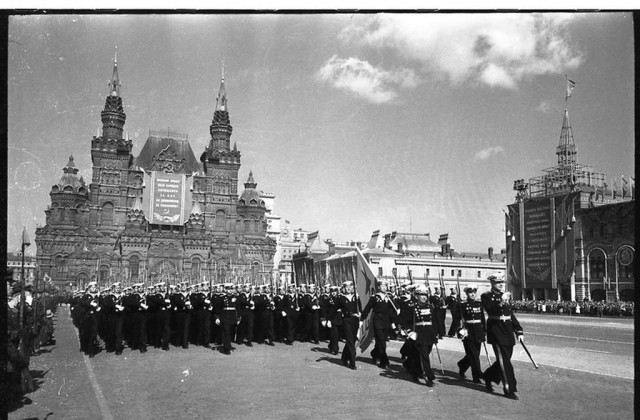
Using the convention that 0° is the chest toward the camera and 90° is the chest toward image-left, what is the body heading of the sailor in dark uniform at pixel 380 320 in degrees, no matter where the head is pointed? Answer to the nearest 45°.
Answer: approximately 315°

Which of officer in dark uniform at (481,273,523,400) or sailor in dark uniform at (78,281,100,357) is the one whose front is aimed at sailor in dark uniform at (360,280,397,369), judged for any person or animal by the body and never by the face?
sailor in dark uniform at (78,281,100,357)

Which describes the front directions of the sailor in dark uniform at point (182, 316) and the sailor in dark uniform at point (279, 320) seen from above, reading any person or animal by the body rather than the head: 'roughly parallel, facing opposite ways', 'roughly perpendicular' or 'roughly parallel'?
roughly parallel

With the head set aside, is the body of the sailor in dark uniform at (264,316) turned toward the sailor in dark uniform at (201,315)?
no

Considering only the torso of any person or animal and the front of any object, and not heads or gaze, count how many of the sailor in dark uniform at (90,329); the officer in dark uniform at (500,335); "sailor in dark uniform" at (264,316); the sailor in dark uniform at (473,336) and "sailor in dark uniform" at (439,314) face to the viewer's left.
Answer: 0

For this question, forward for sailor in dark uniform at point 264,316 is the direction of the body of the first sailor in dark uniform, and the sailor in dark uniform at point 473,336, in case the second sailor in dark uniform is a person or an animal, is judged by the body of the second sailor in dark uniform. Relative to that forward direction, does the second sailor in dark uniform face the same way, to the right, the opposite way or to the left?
the same way

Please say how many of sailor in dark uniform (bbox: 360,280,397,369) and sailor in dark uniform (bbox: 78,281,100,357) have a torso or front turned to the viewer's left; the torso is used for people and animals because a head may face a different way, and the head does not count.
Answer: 0

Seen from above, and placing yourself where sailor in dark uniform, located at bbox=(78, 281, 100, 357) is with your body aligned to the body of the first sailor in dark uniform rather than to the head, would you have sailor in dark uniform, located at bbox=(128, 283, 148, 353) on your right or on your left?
on your left

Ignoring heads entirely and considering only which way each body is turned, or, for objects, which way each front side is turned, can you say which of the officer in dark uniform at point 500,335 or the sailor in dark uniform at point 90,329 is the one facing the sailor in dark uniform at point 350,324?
the sailor in dark uniform at point 90,329

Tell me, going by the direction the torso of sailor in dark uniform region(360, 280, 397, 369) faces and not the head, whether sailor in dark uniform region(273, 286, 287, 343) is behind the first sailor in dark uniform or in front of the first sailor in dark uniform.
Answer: behind

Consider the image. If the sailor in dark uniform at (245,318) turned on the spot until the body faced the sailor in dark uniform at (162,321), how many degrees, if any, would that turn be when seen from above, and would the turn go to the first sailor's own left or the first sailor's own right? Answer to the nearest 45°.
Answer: approximately 135° to the first sailor's own right

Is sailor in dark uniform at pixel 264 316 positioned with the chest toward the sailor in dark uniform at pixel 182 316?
no
